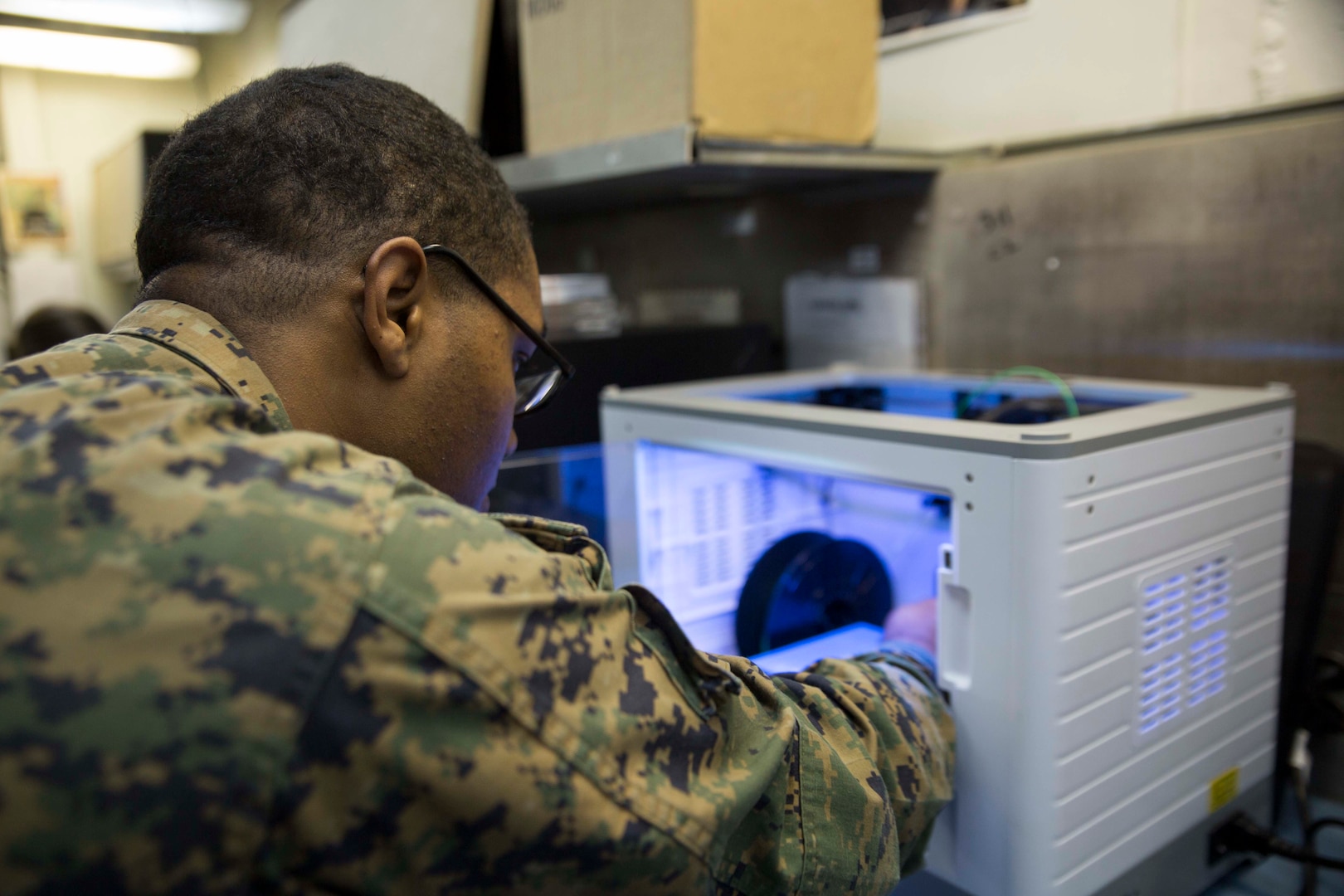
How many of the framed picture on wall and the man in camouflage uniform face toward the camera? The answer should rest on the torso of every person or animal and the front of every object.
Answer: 1

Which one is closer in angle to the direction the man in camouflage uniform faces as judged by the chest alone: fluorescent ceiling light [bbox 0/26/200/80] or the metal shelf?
the metal shelf

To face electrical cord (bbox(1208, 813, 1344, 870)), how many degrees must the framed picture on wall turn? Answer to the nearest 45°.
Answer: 0° — it already faces it

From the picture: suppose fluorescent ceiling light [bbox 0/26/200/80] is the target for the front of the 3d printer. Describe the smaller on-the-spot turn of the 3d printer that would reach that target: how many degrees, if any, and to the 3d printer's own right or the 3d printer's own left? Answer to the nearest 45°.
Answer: approximately 90° to the 3d printer's own right

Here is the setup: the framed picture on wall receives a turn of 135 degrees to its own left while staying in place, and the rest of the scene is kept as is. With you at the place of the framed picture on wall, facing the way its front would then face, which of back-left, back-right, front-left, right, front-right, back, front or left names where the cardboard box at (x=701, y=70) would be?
back-right

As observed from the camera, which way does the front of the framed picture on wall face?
facing the viewer

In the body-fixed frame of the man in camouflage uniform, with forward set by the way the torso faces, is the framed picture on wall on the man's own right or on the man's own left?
on the man's own left

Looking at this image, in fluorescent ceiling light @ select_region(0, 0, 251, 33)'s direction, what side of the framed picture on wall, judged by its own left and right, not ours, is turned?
front

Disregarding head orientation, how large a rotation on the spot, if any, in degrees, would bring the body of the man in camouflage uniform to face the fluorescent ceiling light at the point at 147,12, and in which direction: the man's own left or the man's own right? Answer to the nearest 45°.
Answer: approximately 45° to the man's own left

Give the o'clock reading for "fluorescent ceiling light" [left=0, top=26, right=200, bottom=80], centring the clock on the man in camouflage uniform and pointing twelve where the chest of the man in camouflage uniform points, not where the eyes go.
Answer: The fluorescent ceiling light is roughly at 10 o'clock from the man in camouflage uniform.

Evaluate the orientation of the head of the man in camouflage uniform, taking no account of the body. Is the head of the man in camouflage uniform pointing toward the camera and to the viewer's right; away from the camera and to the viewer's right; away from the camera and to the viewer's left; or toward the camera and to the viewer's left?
away from the camera and to the viewer's right

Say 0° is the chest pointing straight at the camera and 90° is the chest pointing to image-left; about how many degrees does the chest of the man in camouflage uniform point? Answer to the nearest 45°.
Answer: approximately 225°

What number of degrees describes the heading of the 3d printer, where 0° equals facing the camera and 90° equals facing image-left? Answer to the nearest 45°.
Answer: approximately 45°
